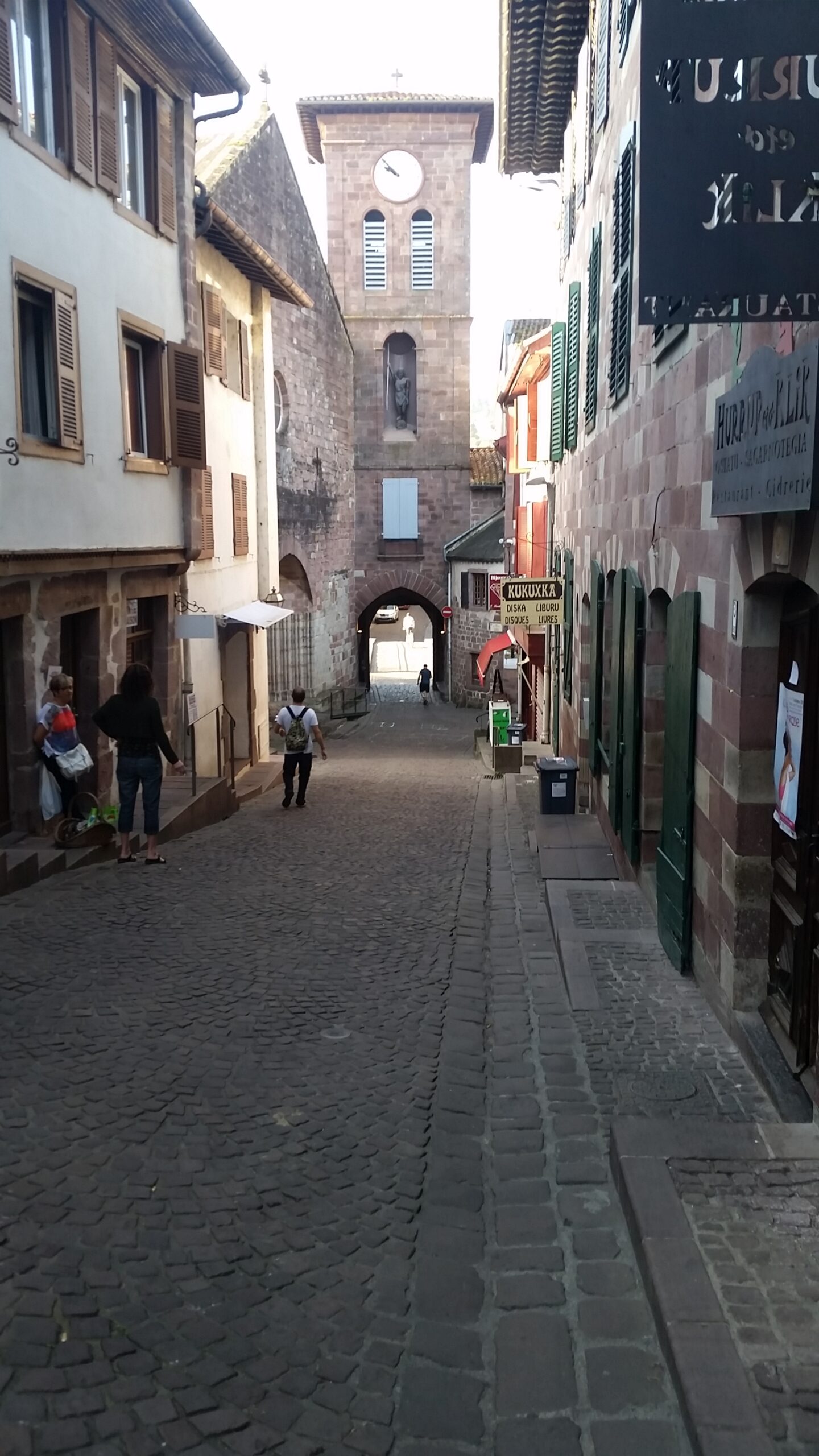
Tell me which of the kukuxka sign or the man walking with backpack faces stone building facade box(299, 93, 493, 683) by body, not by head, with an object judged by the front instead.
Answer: the man walking with backpack

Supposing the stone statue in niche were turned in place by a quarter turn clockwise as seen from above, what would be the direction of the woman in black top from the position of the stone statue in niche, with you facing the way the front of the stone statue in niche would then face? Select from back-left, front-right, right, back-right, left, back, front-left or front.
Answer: left

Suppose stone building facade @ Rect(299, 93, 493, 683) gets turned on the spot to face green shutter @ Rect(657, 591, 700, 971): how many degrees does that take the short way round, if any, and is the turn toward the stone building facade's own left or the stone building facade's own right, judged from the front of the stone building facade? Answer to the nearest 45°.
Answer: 0° — it already faces it

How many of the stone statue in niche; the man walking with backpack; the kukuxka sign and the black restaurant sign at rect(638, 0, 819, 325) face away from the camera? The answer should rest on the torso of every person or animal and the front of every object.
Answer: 2

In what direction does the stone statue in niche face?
toward the camera

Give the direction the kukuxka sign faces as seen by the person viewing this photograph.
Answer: facing the viewer

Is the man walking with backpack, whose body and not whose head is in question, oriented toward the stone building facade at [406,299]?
yes

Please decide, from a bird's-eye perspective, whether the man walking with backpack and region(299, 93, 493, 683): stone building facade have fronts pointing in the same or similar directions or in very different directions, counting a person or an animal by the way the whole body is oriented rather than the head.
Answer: very different directions

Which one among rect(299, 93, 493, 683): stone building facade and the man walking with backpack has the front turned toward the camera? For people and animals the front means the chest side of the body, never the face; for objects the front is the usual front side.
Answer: the stone building facade

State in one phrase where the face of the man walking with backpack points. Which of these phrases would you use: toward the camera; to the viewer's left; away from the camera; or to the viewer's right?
away from the camera

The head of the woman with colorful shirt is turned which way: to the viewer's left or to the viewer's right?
to the viewer's right

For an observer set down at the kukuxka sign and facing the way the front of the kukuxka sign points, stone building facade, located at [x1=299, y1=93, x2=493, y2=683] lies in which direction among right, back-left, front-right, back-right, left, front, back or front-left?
back

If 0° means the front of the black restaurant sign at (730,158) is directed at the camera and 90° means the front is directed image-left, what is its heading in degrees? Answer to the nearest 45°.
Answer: approximately 180°

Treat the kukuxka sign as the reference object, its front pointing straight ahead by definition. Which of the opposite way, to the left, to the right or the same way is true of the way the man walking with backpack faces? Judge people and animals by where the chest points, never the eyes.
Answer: the opposite way

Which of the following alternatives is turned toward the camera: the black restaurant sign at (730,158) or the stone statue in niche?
the stone statue in niche

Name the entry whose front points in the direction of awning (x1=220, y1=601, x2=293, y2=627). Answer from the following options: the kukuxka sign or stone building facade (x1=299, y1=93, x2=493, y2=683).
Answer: the stone building facade

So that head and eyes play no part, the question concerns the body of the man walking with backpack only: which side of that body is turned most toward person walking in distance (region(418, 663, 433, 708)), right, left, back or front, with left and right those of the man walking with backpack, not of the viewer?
front
